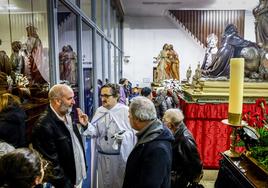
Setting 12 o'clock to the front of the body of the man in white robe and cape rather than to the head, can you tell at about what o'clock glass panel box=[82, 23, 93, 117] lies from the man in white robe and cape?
The glass panel is roughly at 4 o'clock from the man in white robe and cape.

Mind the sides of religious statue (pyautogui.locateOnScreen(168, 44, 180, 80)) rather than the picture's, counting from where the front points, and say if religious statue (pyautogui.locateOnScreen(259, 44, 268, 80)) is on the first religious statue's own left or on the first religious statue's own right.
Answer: on the first religious statue's own left

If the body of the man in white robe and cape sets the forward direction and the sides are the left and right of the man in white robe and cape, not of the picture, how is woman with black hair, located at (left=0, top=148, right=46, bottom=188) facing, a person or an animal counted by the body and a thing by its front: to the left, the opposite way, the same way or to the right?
the opposite way

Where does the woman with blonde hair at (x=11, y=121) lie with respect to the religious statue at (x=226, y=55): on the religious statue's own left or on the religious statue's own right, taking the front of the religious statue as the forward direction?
on the religious statue's own right

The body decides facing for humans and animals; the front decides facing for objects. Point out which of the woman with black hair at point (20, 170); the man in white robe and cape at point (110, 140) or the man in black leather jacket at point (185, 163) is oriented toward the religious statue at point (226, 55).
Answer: the woman with black hair

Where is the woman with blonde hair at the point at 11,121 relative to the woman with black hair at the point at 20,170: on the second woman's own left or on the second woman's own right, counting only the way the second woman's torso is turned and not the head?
on the second woman's own left

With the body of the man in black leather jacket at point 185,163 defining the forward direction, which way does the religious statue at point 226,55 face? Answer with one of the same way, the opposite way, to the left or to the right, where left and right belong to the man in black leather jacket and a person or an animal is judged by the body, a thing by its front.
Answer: the opposite way

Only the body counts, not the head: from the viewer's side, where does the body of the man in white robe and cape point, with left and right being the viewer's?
facing the viewer and to the left of the viewer

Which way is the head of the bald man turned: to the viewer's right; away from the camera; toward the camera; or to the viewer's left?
to the viewer's right

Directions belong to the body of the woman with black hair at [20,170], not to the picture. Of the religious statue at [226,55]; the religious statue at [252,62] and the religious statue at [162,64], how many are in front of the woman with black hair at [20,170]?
3

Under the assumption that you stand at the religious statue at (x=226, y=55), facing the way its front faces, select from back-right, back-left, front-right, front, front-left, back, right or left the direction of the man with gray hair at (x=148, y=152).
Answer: right

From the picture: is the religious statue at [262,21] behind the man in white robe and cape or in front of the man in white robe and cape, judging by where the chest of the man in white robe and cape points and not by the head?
behind

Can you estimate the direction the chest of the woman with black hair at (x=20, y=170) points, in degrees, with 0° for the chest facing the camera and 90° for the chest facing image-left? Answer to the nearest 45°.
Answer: approximately 225°
